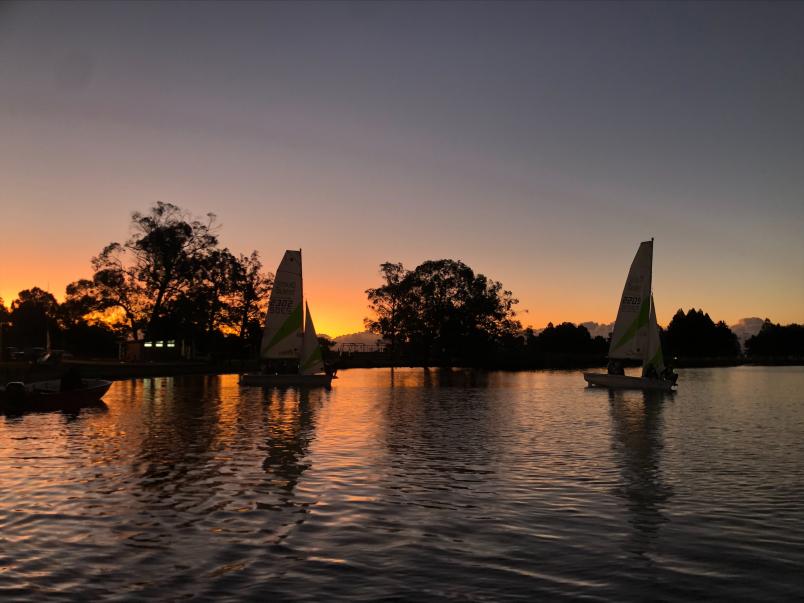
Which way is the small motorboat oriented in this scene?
to the viewer's right
